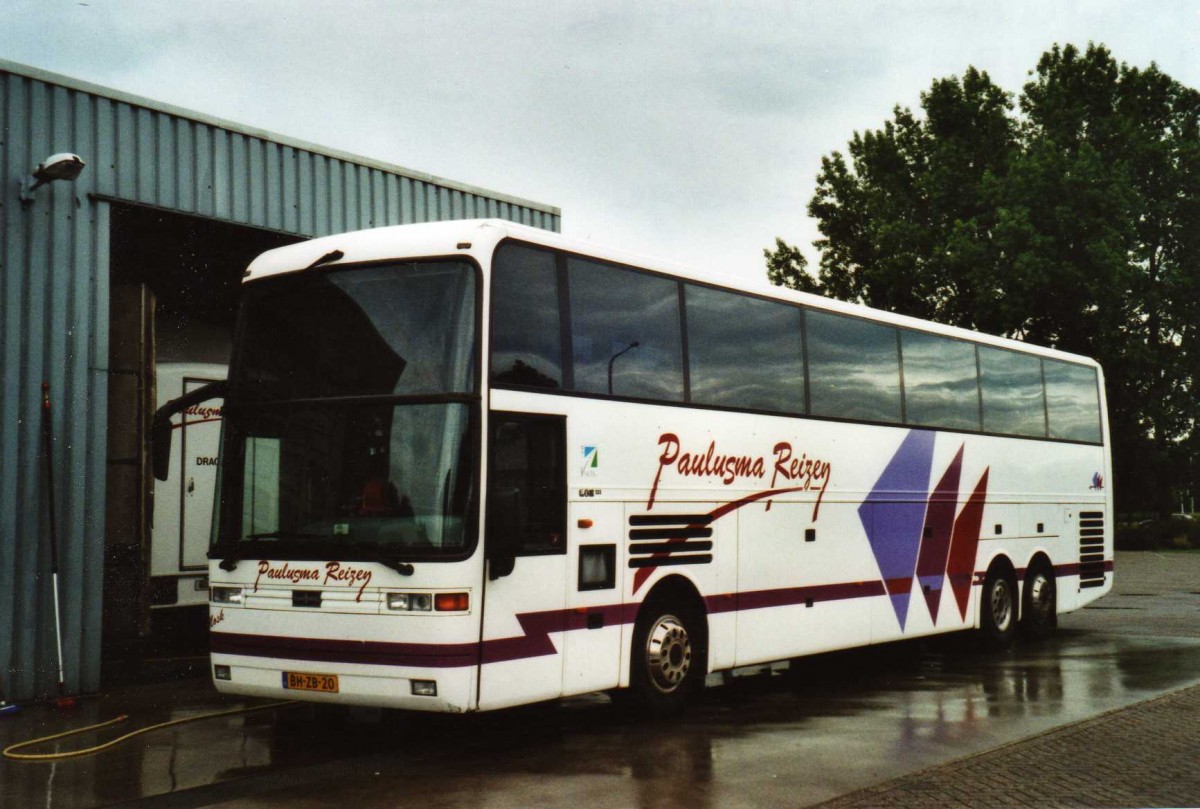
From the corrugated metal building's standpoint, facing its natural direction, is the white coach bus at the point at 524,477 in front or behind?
in front

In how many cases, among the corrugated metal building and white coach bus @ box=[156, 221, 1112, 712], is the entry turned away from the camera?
0

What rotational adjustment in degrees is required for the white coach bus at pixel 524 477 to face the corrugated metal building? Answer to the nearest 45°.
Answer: approximately 90° to its right

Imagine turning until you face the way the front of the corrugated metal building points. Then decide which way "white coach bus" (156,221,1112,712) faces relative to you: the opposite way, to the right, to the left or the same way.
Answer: to the right

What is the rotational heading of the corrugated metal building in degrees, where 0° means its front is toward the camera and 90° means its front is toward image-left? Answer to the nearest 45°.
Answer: approximately 315°

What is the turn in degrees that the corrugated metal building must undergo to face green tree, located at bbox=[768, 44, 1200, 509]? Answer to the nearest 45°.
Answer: approximately 90° to its left

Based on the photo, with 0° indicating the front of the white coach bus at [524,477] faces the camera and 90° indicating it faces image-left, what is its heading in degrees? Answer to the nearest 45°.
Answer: approximately 45°

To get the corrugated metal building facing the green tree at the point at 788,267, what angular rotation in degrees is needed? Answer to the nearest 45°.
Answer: approximately 90° to its left

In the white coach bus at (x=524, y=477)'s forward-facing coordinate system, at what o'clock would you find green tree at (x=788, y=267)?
The green tree is roughly at 5 o'clock from the white coach bus.
